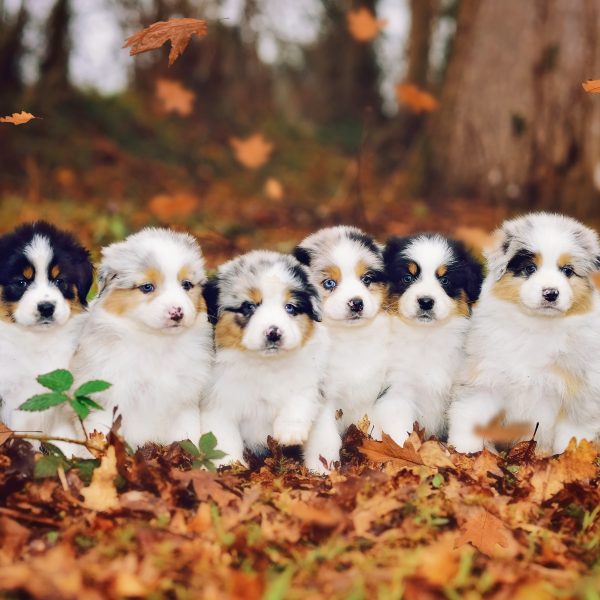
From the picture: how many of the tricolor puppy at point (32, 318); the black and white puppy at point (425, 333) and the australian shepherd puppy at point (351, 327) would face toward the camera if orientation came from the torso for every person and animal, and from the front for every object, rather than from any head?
3

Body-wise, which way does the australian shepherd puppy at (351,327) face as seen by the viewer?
toward the camera

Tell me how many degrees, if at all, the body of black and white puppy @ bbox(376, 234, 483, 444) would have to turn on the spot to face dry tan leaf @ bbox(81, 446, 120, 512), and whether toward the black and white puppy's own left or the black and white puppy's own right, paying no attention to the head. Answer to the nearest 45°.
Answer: approximately 45° to the black and white puppy's own right

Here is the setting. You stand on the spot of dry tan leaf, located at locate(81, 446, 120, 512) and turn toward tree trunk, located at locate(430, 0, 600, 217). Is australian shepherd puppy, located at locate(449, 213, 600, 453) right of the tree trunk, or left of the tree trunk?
right

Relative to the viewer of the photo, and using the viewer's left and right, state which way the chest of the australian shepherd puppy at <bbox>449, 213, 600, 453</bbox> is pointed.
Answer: facing the viewer

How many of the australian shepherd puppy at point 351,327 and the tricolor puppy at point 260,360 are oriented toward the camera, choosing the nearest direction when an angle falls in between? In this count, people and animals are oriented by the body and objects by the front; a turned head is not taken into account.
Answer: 2

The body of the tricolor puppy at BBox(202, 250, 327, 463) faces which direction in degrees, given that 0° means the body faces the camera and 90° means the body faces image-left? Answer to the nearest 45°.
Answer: approximately 0°
